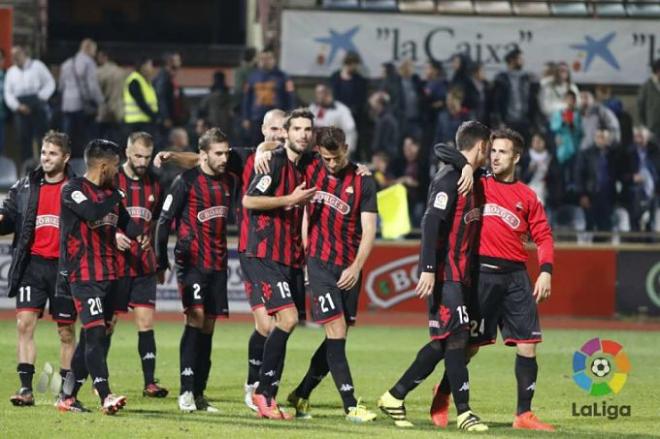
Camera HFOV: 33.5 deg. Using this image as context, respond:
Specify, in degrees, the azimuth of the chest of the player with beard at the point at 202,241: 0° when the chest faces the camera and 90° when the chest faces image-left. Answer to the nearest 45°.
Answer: approximately 315°

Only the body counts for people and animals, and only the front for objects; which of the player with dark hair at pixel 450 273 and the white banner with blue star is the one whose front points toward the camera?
the white banner with blue star

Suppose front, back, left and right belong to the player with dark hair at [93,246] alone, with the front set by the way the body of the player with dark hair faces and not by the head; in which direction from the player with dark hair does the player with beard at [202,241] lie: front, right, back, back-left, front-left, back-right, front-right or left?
left

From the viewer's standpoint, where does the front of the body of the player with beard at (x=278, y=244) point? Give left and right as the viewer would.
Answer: facing the viewer and to the right of the viewer

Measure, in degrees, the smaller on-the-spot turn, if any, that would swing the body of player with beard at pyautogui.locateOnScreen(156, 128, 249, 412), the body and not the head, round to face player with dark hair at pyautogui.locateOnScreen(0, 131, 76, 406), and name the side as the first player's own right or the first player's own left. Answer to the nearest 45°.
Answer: approximately 135° to the first player's own right

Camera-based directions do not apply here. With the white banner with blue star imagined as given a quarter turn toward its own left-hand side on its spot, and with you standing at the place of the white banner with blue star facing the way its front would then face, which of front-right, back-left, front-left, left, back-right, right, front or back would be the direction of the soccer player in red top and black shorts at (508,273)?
right

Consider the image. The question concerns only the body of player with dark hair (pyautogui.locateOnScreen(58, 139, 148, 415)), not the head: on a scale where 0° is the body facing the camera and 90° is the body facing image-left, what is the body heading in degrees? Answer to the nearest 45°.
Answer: approximately 315°

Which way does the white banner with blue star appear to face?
toward the camera

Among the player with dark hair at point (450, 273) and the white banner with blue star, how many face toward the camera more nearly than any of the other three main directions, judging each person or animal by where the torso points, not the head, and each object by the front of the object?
1
